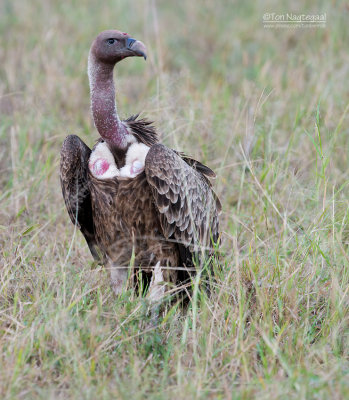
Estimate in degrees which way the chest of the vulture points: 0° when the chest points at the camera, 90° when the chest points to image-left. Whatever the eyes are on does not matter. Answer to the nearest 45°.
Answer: approximately 45°
